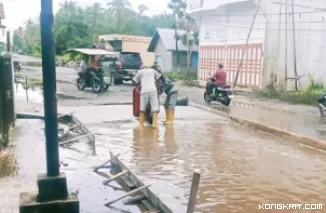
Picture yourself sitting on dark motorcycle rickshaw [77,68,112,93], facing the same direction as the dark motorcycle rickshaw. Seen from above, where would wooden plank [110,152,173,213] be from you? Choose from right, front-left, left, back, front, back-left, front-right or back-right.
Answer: front-right

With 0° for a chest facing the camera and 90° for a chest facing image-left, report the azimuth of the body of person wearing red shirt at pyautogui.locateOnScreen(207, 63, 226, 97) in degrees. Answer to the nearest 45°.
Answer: approximately 90°

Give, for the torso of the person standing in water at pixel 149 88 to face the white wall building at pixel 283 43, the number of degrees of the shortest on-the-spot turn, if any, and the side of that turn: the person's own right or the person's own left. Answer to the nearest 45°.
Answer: approximately 45° to the person's own right

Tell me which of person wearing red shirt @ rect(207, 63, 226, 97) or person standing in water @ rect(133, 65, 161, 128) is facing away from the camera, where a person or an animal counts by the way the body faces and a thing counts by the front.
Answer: the person standing in water

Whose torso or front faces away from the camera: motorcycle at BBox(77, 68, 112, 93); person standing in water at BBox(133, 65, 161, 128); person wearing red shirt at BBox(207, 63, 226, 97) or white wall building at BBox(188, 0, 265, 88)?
the person standing in water

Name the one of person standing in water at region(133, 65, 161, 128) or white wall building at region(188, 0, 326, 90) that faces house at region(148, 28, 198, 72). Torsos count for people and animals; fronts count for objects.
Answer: the person standing in water

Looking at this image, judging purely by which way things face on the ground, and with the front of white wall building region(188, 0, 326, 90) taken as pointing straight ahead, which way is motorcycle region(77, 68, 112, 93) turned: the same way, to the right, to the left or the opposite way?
to the left

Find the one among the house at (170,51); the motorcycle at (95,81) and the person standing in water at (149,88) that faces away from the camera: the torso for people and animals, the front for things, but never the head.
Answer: the person standing in water

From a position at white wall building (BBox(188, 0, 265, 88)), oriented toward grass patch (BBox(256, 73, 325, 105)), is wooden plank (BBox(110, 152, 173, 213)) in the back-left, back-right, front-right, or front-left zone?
front-right

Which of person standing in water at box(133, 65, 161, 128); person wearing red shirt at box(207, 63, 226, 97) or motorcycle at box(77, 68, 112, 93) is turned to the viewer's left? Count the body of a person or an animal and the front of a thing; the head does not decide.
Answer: the person wearing red shirt

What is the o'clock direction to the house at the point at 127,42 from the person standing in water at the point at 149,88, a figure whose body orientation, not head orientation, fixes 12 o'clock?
The house is roughly at 12 o'clock from the person standing in water.

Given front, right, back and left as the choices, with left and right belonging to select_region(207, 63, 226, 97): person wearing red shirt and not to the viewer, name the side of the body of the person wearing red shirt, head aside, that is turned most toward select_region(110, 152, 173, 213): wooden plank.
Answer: left

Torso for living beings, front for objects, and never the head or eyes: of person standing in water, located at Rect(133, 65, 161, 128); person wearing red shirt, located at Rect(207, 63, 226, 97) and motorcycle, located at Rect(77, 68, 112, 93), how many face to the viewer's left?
1

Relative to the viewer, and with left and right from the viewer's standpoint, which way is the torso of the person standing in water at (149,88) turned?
facing away from the viewer

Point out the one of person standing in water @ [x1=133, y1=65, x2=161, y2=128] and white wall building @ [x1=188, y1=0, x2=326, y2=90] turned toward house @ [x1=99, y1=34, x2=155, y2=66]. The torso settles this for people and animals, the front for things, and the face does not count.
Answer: the person standing in water

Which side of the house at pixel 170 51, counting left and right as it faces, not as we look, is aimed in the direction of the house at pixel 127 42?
right

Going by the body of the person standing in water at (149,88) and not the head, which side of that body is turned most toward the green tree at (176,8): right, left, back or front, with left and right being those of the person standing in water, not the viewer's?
front

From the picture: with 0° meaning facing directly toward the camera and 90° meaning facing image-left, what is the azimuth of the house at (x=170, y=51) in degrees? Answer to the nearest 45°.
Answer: approximately 45°
